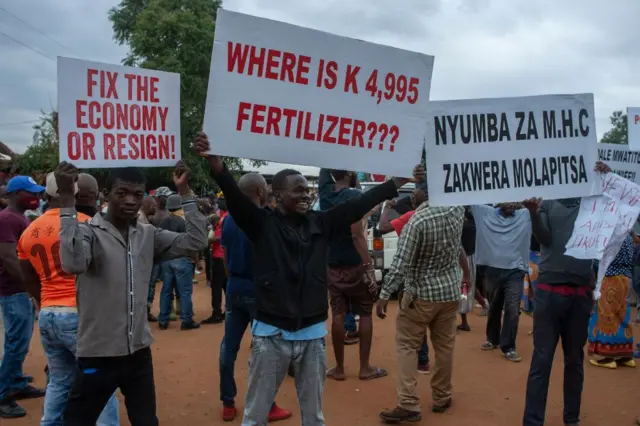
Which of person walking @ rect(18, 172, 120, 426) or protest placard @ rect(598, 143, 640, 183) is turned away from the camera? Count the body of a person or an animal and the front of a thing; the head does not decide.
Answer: the person walking

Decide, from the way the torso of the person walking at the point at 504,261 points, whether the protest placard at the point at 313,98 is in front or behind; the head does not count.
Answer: in front

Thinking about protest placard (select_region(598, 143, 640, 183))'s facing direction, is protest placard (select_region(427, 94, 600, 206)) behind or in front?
in front

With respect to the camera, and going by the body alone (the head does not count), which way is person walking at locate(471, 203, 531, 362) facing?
toward the camera

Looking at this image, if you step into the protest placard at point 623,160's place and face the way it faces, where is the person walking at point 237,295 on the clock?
The person walking is roughly at 2 o'clock from the protest placard.

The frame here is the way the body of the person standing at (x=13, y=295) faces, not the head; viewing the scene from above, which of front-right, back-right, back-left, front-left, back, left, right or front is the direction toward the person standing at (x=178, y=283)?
front-left

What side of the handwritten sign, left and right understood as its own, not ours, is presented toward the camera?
front

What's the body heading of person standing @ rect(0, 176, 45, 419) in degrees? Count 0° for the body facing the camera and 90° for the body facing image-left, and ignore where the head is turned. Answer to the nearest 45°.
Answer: approximately 270°

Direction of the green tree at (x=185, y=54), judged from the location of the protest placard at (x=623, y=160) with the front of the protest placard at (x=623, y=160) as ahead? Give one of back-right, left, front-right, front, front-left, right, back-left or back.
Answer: back-right

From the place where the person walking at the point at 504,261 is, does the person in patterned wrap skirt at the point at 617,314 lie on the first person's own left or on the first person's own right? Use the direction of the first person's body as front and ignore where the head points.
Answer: on the first person's own left

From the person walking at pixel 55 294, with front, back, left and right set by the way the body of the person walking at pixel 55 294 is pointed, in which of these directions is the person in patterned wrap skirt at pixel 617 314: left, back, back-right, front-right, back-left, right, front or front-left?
right
